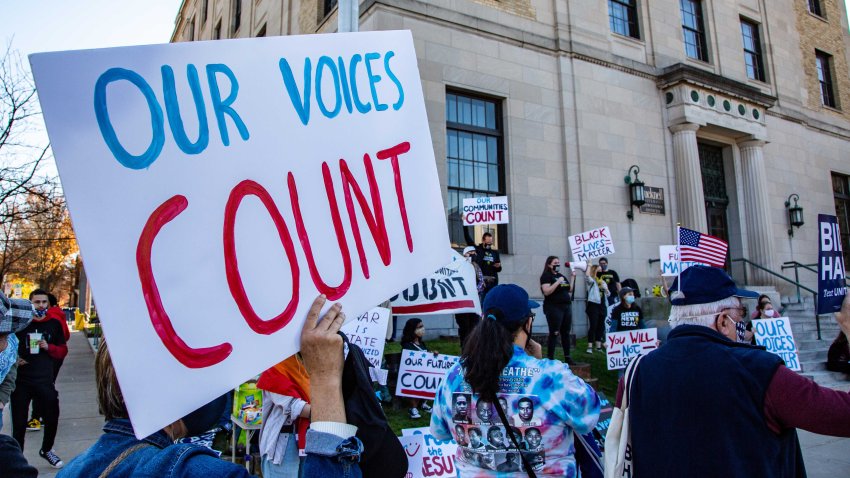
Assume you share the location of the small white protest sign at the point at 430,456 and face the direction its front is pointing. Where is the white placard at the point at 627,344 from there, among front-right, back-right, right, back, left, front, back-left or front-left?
back-left

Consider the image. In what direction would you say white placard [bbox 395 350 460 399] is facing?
toward the camera

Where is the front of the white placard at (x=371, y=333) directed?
toward the camera

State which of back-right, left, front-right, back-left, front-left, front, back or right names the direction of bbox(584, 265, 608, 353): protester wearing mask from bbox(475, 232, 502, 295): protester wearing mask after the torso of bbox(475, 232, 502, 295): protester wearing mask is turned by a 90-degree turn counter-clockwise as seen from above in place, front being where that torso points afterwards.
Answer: front-left

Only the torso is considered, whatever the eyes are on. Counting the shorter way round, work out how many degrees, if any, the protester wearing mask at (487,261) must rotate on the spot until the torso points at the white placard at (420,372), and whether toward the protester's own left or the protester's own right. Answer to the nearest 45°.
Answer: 0° — they already face it

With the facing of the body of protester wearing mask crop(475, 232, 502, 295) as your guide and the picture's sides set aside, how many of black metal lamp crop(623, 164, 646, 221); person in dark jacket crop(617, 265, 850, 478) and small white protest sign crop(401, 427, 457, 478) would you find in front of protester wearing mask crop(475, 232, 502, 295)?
2

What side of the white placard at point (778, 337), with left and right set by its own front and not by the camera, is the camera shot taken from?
front

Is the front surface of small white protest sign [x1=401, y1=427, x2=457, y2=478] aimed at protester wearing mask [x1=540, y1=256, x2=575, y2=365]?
no

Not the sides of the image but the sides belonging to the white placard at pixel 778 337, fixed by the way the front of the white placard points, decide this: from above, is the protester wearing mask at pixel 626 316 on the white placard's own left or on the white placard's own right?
on the white placard's own right

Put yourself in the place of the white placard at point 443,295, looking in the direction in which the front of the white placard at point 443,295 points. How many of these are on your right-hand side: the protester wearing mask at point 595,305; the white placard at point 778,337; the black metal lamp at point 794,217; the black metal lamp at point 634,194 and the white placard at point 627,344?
0

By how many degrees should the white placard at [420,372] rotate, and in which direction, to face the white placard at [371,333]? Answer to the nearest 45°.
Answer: approximately 45° to its right

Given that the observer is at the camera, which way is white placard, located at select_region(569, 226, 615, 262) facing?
facing the viewer

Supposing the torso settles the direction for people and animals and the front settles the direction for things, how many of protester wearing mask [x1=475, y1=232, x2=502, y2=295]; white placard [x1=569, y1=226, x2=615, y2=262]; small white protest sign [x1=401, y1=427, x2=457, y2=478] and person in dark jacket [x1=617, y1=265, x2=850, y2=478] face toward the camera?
3

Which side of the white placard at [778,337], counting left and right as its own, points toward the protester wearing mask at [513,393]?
front

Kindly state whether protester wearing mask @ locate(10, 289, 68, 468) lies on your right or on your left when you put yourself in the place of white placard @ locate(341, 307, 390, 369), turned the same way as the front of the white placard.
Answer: on your right

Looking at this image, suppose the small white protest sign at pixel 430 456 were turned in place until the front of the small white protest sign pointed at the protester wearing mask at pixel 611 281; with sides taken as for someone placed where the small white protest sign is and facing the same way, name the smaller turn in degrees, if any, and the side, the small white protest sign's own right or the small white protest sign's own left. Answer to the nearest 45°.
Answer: approximately 135° to the small white protest sign's own left

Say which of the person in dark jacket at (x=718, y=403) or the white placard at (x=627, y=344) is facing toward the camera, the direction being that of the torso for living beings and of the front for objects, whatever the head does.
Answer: the white placard

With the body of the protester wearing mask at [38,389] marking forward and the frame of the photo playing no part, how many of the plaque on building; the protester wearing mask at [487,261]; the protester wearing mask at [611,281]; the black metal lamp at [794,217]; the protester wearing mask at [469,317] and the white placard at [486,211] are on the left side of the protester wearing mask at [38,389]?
6

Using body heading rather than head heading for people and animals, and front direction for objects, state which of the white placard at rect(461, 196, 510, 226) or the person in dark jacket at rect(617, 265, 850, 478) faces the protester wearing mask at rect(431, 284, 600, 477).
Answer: the white placard

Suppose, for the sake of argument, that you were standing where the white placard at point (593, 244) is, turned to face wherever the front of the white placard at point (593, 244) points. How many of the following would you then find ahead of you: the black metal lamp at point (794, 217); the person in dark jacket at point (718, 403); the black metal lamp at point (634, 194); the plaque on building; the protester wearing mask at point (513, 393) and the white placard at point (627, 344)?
3
